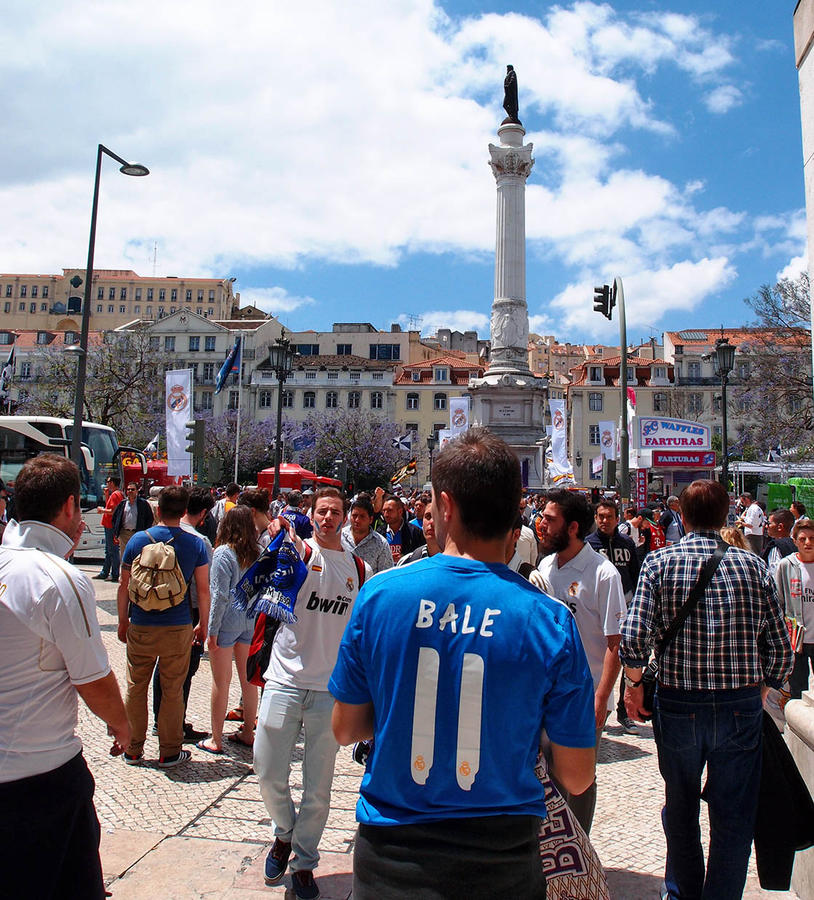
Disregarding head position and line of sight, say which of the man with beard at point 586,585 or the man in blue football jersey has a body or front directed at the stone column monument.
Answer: the man in blue football jersey

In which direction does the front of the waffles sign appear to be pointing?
toward the camera

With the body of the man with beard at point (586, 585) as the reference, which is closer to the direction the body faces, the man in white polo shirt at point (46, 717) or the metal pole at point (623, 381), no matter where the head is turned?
the man in white polo shirt

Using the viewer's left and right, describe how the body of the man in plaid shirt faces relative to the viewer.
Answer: facing away from the viewer

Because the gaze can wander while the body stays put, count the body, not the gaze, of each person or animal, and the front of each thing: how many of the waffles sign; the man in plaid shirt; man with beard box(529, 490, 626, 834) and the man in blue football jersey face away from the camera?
2

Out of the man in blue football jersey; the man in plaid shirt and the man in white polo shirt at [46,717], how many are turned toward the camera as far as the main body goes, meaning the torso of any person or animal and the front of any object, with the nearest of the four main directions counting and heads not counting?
0

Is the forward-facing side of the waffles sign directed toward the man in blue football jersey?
yes

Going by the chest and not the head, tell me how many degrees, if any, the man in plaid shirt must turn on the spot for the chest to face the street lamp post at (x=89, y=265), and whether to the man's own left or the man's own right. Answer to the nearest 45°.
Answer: approximately 45° to the man's own left

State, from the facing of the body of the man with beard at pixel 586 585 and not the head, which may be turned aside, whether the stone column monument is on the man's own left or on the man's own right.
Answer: on the man's own right

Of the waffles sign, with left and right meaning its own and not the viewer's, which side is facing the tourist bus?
right

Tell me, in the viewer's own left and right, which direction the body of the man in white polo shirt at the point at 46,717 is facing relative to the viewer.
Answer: facing away from the viewer and to the right of the viewer

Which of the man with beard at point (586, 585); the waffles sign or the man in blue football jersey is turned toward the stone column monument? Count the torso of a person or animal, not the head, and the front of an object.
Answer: the man in blue football jersey

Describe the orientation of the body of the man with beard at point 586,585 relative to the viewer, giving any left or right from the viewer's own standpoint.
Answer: facing the viewer and to the left of the viewer

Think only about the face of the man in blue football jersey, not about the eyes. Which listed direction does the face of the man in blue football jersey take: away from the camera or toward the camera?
away from the camera

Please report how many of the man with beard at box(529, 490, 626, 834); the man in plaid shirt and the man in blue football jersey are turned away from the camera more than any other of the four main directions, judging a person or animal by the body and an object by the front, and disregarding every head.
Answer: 2

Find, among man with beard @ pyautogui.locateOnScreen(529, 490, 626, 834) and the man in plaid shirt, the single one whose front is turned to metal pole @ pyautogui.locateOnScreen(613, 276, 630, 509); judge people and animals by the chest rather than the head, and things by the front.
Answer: the man in plaid shirt

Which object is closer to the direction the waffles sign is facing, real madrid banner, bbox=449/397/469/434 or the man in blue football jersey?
the man in blue football jersey

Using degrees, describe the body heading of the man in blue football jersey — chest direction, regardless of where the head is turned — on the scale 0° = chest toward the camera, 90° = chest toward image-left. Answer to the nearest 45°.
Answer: approximately 180°

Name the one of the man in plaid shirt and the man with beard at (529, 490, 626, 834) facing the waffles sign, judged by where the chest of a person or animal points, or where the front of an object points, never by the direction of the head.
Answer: the man in plaid shirt

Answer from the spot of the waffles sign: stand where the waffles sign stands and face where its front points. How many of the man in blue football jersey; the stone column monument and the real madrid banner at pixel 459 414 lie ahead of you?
1

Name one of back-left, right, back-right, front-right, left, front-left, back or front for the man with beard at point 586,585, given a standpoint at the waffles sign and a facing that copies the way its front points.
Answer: front
